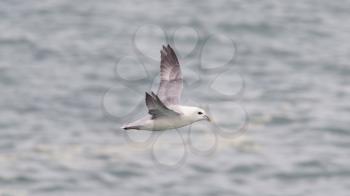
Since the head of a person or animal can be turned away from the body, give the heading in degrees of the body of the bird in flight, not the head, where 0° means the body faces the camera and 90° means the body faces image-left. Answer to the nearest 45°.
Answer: approximately 270°
